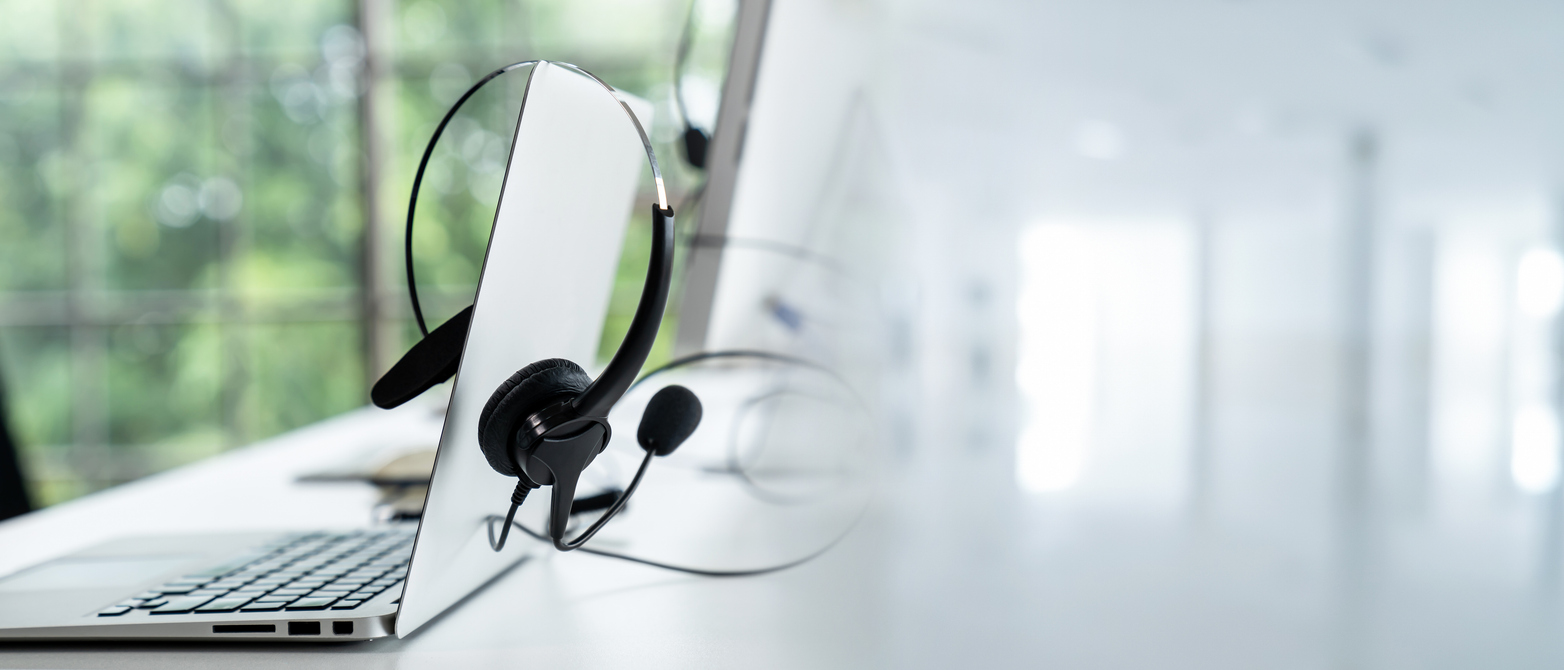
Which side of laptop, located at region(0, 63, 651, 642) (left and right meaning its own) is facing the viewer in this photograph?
left
